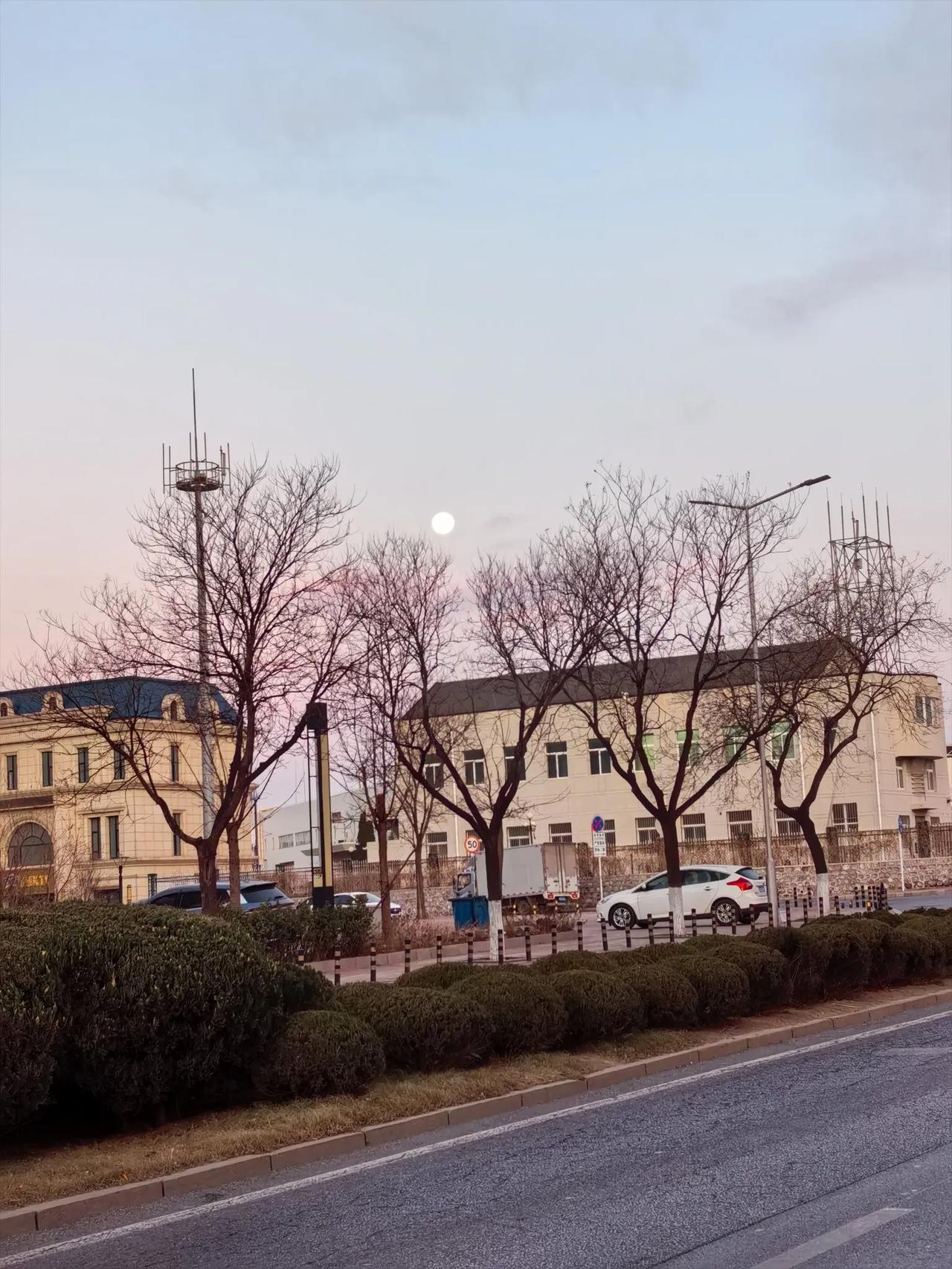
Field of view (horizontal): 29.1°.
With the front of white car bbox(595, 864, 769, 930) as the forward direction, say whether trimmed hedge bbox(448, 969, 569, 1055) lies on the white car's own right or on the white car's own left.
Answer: on the white car's own left

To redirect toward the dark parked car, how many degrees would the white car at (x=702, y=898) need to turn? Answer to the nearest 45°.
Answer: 0° — it already faces it

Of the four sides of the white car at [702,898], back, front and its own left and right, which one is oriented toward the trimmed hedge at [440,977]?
left

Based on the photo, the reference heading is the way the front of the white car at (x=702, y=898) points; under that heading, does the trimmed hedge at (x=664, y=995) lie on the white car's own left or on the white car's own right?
on the white car's own left

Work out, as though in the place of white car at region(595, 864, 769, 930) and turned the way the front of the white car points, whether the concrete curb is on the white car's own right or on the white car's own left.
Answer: on the white car's own left

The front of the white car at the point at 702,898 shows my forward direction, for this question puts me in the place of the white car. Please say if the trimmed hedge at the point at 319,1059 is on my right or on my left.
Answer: on my left

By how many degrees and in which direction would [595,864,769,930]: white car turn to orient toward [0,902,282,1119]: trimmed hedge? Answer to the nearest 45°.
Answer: approximately 90° to its left

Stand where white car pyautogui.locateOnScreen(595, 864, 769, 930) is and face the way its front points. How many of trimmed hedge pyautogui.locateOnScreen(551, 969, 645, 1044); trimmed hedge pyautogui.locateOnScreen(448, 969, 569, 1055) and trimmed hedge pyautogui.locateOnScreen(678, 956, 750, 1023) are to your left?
3

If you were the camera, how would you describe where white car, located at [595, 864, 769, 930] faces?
facing to the left of the viewer

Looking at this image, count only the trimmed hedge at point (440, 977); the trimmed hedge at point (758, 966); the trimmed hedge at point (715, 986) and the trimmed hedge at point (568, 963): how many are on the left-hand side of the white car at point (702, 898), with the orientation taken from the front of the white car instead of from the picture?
4

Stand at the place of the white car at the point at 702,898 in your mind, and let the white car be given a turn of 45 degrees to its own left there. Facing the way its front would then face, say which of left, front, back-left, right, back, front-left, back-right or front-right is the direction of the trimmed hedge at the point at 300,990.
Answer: front-left

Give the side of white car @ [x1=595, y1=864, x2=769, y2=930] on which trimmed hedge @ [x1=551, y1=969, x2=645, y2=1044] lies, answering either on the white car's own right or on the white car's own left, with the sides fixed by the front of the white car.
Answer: on the white car's own left

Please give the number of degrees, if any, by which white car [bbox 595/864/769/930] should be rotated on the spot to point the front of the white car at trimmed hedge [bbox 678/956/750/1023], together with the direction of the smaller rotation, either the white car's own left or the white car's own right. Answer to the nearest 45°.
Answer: approximately 90° to the white car's own left
